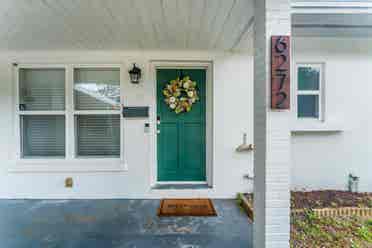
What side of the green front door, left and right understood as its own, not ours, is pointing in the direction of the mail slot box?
right

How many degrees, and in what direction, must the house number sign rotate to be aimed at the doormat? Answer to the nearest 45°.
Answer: approximately 135° to its right

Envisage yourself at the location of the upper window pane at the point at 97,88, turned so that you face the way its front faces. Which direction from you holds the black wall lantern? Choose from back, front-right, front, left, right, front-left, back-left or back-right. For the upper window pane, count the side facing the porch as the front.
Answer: front-left
